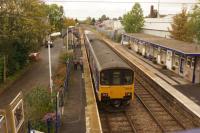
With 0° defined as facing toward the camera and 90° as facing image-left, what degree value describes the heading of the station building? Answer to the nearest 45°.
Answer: approximately 45°

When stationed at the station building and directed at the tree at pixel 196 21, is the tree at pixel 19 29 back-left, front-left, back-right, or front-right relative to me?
back-left

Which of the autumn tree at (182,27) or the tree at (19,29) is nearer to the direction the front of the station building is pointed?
the tree

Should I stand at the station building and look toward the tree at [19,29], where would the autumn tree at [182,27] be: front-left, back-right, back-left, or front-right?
back-right

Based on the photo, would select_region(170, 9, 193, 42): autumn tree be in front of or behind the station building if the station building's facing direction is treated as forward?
behind

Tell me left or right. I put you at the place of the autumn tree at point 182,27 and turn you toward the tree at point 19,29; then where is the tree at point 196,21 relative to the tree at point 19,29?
left

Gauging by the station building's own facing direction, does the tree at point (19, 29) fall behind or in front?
in front
